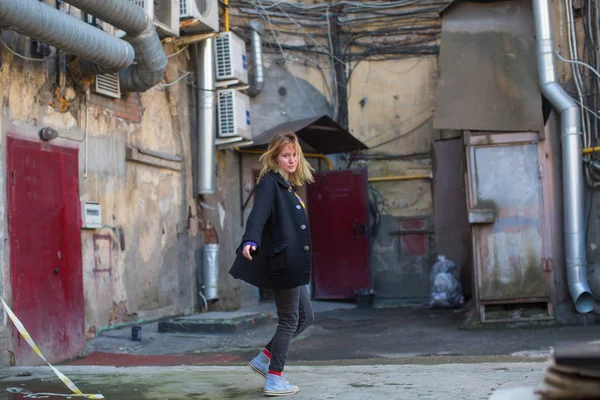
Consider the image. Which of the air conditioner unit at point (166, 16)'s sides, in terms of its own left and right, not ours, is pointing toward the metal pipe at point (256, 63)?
left

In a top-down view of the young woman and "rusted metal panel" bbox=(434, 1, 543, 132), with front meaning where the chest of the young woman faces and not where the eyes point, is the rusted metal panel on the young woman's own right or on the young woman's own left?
on the young woman's own left

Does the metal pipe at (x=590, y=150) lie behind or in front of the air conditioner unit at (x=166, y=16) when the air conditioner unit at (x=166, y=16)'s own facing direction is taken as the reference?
in front

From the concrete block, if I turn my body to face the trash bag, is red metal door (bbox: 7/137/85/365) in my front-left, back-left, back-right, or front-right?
back-right

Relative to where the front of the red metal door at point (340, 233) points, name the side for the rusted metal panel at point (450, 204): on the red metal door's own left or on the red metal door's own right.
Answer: on the red metal door's own left

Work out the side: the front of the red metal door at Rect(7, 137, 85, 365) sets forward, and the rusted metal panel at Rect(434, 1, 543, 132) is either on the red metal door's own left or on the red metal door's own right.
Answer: on the red metal door's own left

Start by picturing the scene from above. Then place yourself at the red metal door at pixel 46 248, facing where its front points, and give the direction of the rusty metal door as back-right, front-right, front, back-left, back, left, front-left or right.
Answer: front-left
